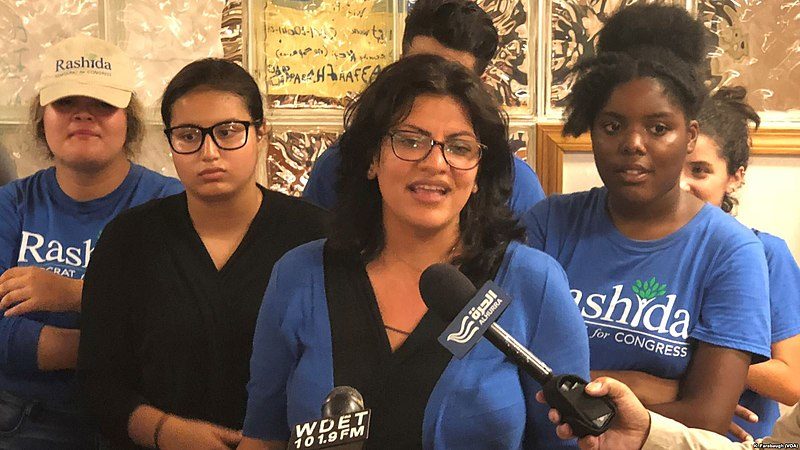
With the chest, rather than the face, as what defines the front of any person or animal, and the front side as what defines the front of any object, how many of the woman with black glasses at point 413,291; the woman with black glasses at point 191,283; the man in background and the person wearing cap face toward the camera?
4

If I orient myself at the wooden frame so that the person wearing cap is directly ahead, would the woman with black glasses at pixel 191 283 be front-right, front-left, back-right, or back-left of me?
front-left

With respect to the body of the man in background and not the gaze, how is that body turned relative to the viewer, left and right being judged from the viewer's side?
facing the viewer

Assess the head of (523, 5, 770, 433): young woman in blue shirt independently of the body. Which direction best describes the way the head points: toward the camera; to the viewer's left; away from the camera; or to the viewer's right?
toward the camera

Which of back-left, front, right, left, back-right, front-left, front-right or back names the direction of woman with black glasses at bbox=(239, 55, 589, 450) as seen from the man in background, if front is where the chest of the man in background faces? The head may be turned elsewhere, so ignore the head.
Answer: front

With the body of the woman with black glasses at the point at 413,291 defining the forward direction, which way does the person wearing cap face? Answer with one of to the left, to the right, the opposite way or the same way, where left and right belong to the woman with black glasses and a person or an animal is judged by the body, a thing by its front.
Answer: the same way

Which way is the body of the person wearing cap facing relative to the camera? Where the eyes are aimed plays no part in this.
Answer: toward the camera

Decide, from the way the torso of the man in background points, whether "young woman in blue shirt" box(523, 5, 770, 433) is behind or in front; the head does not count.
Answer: in front

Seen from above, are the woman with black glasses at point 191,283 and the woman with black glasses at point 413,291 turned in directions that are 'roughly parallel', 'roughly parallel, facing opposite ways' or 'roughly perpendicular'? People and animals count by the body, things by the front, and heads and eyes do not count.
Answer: roughly parallel

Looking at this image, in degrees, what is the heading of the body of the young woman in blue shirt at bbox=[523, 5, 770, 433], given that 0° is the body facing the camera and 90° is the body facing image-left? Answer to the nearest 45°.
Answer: approximately 45°

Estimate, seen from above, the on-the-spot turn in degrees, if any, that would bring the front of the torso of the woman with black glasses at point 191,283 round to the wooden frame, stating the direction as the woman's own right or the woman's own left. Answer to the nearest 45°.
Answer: approximately 135° to the woman's own left

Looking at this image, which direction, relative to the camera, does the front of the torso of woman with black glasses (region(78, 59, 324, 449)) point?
toward the camera

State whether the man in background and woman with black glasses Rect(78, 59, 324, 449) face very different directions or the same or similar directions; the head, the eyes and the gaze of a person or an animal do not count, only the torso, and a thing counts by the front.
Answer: same or similar directions

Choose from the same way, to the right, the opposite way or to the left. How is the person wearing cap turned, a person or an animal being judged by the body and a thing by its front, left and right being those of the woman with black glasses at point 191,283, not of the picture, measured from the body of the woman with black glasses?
the same way
